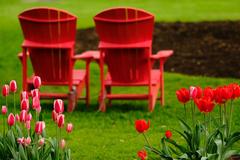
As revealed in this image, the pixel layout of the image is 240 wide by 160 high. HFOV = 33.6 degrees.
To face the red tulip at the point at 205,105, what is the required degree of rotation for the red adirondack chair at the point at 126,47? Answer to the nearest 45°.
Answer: approximately 180°

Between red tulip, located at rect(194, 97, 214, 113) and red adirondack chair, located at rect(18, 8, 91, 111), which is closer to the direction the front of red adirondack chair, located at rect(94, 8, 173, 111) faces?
the red adirondack chair

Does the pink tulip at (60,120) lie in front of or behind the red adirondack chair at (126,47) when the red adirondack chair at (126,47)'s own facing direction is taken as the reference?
behind

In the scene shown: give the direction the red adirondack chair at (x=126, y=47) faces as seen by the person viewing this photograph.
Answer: facing away from the viewer

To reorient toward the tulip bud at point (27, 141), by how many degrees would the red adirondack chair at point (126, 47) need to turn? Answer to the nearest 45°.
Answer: approximately 180°

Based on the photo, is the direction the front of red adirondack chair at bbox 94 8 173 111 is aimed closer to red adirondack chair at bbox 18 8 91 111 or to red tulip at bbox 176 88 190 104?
the red adirondack chair

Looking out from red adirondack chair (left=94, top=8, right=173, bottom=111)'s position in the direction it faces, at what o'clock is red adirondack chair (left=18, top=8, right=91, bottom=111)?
red adirondack chair (left=18, top=8, right=91, bottom=111) is roughly at 9 o'clock from red adirondack chair (left=94, top=8, right=173, bottom=111).
